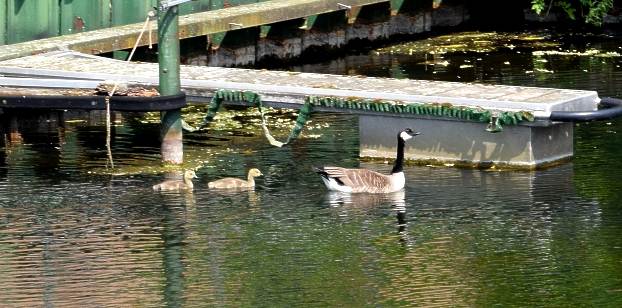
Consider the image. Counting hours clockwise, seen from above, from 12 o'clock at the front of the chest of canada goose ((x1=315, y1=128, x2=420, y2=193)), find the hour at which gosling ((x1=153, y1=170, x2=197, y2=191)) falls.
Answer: The gosling is roughly at 6 o'clock from the canada goose.

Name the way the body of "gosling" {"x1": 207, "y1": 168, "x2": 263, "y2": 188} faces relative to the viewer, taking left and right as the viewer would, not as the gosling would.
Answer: facing to the right of the viewer

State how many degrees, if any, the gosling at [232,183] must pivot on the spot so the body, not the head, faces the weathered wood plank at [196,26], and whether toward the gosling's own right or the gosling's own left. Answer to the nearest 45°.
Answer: approximately 90° to the gosling's own left

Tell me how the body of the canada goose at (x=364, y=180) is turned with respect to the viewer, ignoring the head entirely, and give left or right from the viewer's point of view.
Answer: facing to the right of the viewer

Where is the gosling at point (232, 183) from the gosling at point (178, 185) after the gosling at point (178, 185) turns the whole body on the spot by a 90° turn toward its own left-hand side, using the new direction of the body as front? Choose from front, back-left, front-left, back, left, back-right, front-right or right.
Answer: right

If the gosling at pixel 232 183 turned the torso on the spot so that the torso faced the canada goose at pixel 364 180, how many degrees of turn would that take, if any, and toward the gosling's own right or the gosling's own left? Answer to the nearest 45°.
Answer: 0° — it already faces it

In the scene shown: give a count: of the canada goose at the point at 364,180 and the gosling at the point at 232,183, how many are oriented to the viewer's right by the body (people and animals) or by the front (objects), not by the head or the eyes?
2

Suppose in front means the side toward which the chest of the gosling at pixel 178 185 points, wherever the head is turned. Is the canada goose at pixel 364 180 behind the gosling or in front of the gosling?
in front

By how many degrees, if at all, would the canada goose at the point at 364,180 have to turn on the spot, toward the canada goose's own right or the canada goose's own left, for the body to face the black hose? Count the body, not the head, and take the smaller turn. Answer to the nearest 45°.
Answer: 0° — it already faces it

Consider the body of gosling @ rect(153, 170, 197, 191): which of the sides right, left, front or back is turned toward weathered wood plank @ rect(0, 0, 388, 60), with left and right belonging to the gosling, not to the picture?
left

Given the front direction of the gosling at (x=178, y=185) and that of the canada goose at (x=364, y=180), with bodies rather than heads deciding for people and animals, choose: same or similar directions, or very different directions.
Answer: same or similar directions

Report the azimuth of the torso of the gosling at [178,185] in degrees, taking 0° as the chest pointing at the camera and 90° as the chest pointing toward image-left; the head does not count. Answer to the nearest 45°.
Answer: approximately 270°
